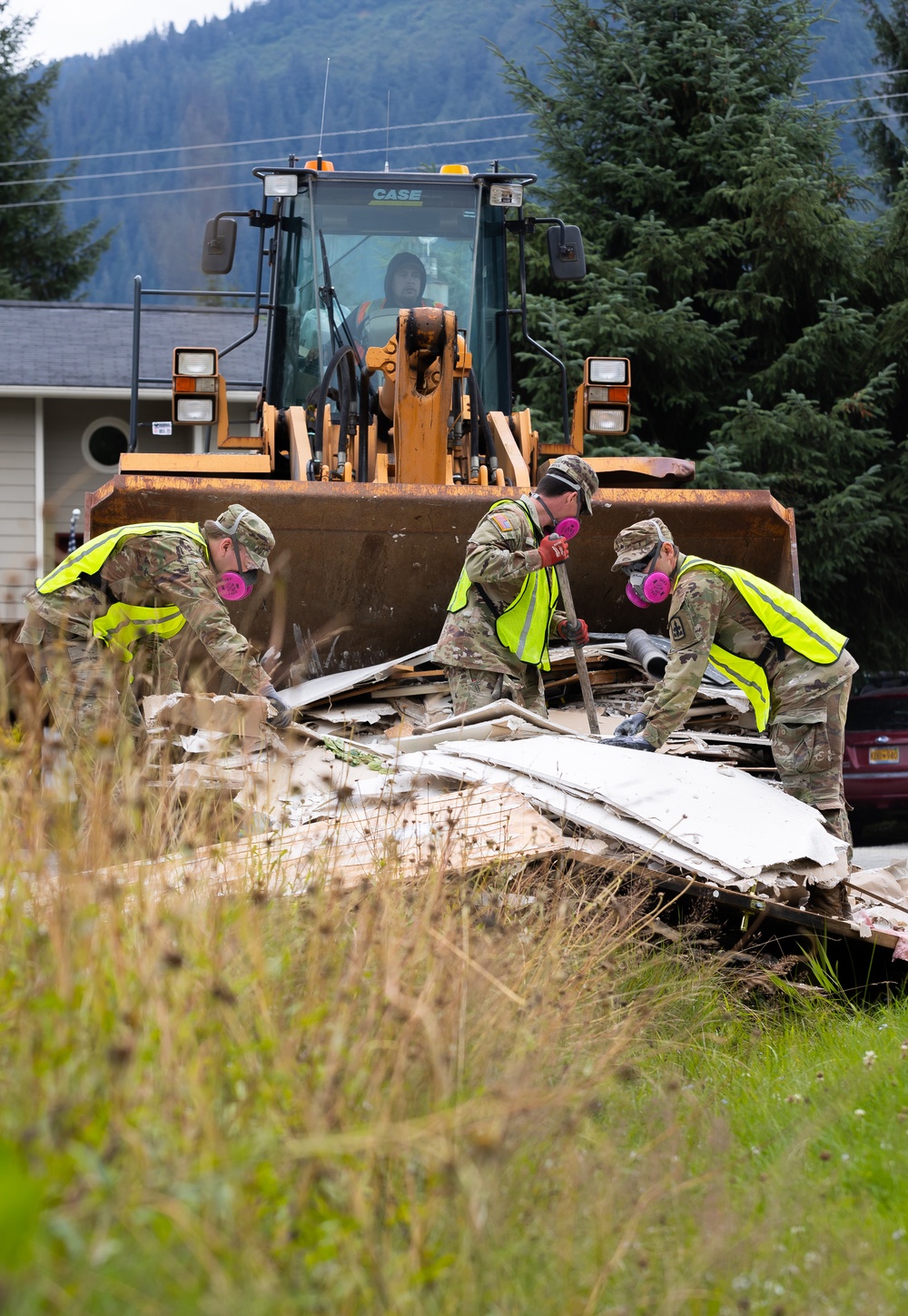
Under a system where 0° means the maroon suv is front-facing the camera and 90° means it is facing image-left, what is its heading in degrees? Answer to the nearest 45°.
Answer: approximately 180°

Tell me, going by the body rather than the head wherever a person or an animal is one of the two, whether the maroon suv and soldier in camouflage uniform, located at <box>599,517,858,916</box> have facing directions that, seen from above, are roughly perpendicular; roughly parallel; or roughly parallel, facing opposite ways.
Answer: roughly perpendicular

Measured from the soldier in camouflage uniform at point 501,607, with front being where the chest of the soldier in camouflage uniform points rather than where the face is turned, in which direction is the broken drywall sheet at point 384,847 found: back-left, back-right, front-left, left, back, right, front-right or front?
right

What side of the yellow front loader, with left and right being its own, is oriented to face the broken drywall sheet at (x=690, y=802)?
front

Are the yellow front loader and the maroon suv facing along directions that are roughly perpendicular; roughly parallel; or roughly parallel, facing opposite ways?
roughly parallel, facing opposite ways

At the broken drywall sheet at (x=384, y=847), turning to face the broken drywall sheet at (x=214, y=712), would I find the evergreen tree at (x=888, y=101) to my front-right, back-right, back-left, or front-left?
front-right

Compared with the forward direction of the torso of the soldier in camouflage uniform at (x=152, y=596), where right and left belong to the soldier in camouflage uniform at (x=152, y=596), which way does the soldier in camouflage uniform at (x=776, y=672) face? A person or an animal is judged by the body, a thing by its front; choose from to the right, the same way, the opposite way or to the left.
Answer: the opposite way

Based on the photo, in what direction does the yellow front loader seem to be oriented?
toward the camera

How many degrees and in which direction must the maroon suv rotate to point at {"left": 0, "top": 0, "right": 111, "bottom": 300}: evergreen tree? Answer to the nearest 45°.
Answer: approximately 45° to its left

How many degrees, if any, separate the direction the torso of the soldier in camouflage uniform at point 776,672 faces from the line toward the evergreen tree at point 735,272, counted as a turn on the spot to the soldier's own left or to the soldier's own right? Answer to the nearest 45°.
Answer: approximately 90° to the soldier's own right

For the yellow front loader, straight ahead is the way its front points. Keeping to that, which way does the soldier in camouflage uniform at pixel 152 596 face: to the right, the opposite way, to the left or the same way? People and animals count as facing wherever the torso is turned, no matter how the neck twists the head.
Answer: to the left

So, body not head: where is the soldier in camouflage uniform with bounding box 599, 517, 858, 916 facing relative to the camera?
to the viewer's left

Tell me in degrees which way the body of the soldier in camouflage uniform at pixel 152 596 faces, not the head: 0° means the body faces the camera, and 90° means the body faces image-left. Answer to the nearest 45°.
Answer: approximately 270°

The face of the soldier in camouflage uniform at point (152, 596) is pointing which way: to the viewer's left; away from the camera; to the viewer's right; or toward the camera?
to the viewer's right
